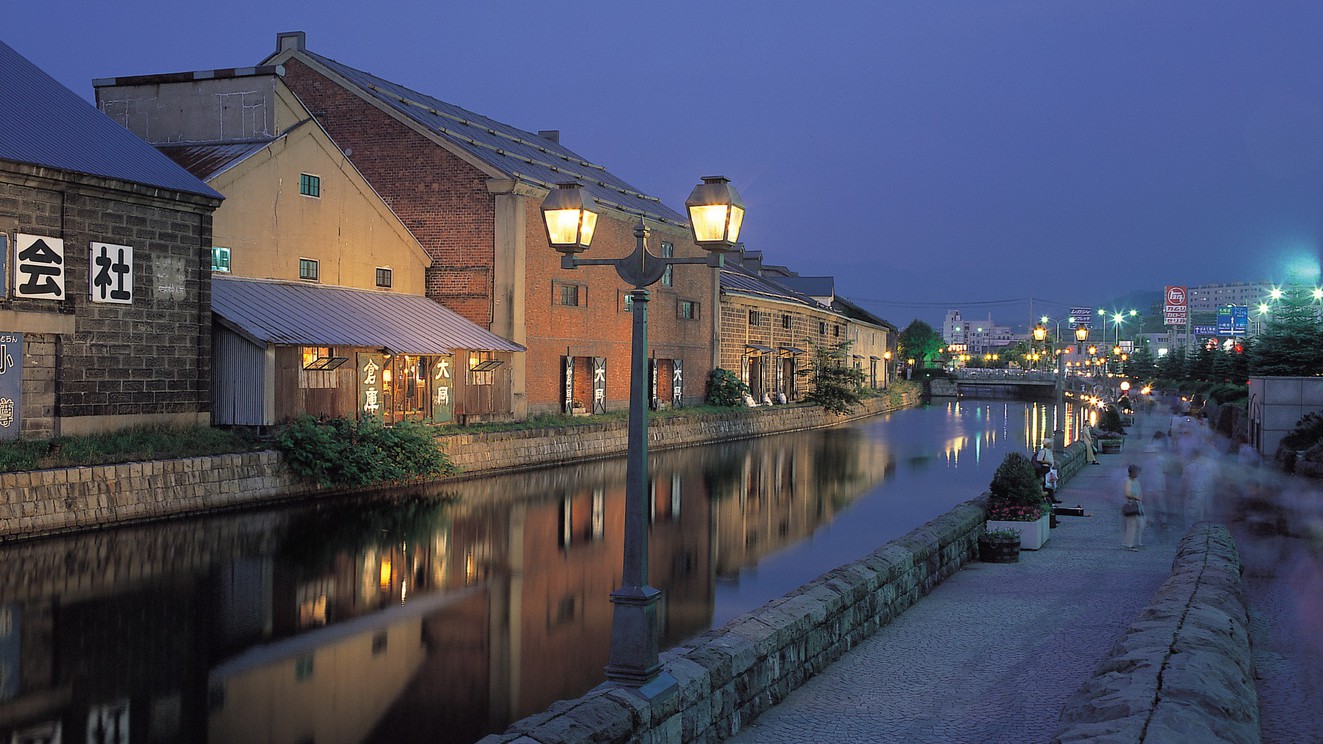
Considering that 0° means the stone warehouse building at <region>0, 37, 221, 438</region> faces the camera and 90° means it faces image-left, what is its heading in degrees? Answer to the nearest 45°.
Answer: approximately 315°

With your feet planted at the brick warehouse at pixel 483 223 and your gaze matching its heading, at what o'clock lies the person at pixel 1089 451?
The person is roughly at 11 o'clock from the brick warehouse.

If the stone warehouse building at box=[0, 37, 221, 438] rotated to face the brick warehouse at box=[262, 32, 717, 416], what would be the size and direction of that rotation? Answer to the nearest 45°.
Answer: approximately 90° to its left

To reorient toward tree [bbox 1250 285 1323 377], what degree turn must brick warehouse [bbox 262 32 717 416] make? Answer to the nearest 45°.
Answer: approximately 45° to its left

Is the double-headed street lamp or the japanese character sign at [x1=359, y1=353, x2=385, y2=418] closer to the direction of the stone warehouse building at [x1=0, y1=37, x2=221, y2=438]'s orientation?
the double-headed street lamp

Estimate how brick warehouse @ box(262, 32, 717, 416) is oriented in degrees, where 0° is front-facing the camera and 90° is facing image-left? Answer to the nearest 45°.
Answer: approximately 315°

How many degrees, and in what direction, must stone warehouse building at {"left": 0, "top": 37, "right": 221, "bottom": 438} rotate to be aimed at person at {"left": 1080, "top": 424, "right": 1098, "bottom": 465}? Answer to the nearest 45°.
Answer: approximately 45° to its left

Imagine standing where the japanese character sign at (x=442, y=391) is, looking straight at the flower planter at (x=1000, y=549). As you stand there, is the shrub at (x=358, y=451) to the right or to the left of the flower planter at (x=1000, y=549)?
right
